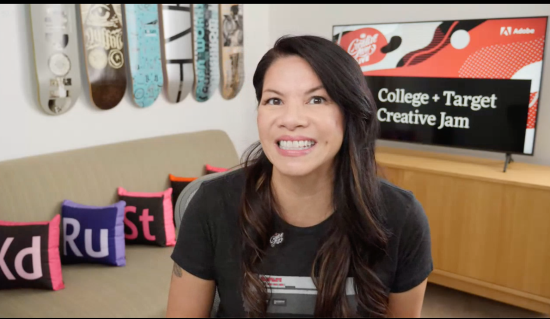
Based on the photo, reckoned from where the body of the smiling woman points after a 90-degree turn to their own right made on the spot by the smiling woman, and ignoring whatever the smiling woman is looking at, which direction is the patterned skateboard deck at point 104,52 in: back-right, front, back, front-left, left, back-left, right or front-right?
front-right

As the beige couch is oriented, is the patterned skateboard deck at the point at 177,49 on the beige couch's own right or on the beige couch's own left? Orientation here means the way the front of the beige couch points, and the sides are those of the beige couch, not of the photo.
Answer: on the beige couch's own left

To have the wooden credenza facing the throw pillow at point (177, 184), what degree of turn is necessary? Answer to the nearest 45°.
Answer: approximately 45° to its right

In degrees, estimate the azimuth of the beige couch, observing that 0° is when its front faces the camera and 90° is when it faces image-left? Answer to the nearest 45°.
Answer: approximately 315°
